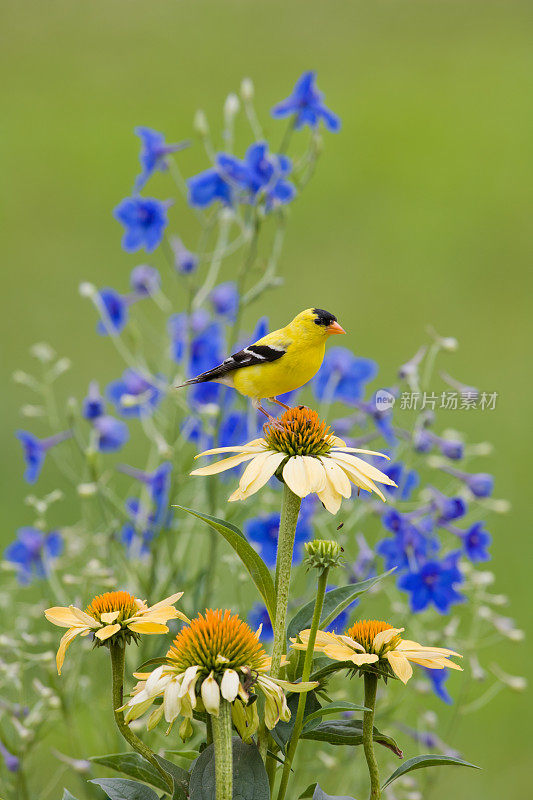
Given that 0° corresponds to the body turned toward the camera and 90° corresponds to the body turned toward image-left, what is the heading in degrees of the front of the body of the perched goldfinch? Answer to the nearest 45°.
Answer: approximately 270°

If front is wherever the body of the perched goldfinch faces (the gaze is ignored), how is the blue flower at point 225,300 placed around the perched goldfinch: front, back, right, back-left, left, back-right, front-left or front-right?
left
